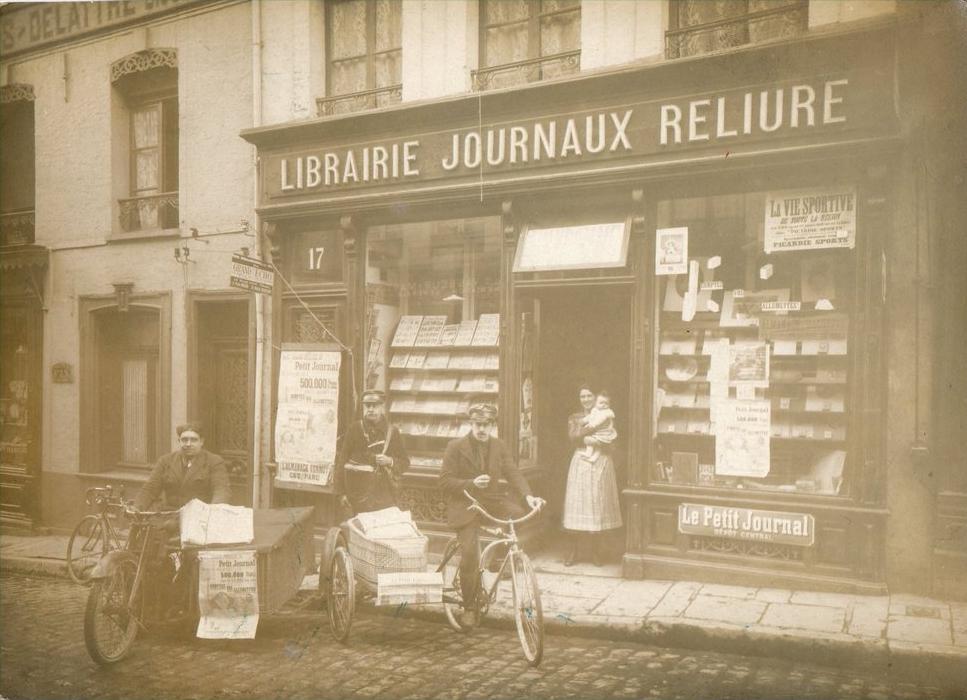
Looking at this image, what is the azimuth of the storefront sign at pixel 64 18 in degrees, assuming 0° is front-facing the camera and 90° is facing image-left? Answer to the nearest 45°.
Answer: approximately 45°

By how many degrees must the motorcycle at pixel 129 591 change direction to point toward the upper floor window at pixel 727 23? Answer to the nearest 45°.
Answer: approximately 135° to its left

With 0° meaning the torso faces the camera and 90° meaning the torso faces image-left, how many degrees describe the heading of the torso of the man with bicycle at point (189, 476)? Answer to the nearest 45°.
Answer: approximately 0°

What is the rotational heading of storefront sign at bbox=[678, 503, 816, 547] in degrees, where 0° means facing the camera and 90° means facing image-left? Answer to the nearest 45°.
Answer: approximately 0°

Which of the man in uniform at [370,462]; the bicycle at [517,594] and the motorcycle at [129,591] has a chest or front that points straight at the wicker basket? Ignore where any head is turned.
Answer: the man in uniform

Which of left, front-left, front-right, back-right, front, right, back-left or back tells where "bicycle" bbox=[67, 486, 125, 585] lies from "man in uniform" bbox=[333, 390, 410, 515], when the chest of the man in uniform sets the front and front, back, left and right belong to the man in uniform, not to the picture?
back-right
